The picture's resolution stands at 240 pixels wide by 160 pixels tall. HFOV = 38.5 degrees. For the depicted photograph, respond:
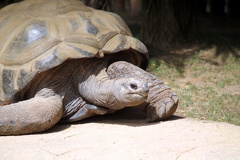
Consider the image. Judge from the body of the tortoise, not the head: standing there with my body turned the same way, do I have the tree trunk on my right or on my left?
on my left
